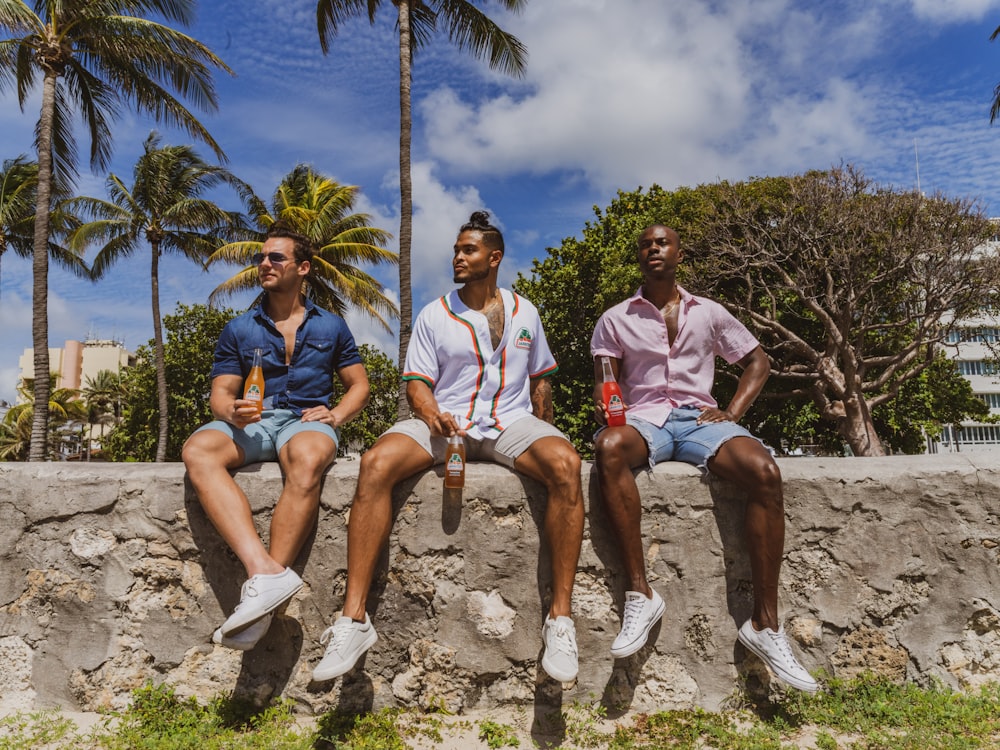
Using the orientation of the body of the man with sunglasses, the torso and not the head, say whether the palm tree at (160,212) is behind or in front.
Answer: behind

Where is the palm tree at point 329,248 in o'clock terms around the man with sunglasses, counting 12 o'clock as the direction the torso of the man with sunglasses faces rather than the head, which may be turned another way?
The palm tree is roughly at 6 o'clock from the man with sunglasses.

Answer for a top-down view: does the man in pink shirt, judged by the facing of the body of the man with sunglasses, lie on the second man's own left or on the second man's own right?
on the second man's own left

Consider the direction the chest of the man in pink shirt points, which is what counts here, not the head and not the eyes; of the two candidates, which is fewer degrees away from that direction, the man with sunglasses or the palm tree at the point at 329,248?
the man with sunglasses

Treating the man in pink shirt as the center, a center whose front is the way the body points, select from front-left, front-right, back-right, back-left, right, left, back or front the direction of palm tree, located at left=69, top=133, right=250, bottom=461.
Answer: back-right

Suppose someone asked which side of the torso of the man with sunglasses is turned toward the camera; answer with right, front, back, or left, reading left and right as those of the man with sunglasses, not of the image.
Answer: front

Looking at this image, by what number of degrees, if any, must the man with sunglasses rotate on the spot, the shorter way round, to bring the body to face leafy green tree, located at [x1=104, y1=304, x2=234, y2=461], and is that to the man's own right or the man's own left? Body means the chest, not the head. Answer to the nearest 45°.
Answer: approximately 180°

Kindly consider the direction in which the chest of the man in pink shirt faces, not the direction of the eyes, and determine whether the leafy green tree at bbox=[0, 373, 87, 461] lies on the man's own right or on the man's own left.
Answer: on the man's own right

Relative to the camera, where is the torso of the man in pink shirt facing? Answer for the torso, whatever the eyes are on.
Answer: toward the camera

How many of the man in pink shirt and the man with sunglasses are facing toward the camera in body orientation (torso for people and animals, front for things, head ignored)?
2
